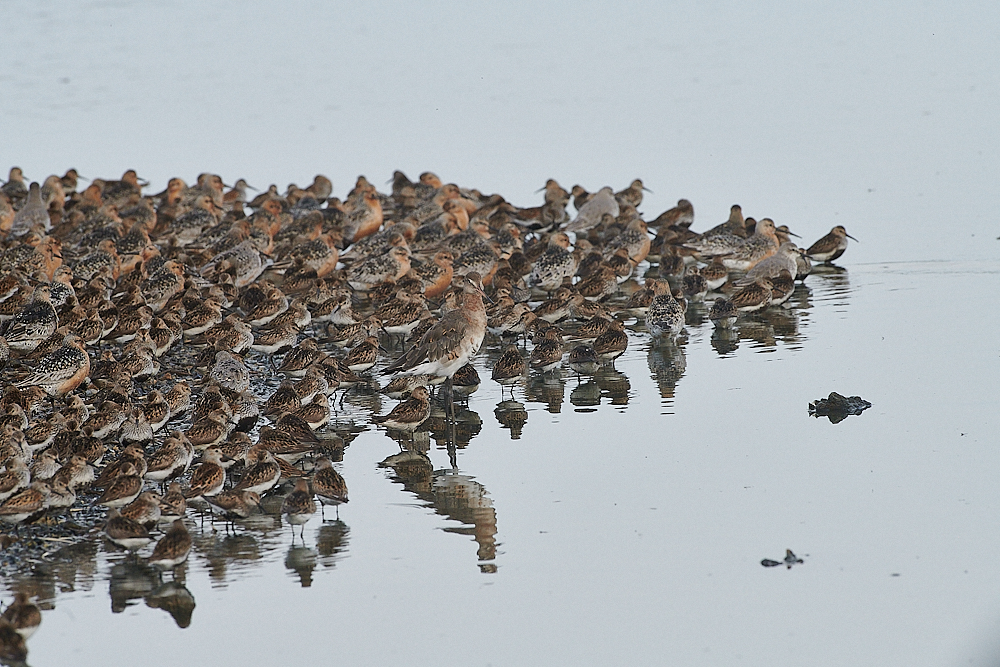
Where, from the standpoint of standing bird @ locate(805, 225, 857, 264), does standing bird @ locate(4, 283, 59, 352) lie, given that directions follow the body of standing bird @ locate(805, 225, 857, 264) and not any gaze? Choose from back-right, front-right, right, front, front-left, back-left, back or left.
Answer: back-right

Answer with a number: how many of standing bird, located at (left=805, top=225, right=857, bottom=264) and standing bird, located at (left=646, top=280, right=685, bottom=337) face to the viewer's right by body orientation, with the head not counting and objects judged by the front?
1

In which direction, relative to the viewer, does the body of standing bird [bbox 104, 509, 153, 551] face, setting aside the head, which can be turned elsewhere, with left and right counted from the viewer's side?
facing to the left of the viewer

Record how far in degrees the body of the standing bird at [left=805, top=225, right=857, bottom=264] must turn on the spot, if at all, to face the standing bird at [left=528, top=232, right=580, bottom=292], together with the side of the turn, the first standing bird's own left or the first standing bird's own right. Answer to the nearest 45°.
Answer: approximately 135° to the first standing bird's own right

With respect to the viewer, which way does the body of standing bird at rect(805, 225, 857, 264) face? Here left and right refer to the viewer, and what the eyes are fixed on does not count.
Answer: facing to the right of the viewer

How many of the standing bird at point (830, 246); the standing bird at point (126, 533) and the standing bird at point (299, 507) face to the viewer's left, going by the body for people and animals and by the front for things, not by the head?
1

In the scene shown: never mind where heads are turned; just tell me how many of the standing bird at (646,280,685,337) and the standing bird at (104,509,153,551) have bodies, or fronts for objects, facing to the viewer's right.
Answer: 0
